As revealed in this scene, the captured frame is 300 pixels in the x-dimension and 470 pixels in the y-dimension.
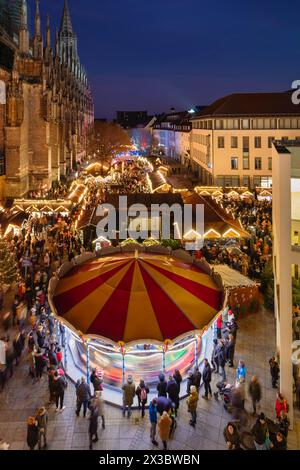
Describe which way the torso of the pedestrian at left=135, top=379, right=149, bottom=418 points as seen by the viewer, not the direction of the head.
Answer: away from the camera

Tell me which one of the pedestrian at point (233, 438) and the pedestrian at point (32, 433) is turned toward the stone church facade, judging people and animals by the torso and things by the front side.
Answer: the pedestrian at point (32, 433)

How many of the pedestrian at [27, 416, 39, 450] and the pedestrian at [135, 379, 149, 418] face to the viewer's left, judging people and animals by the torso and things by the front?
0
